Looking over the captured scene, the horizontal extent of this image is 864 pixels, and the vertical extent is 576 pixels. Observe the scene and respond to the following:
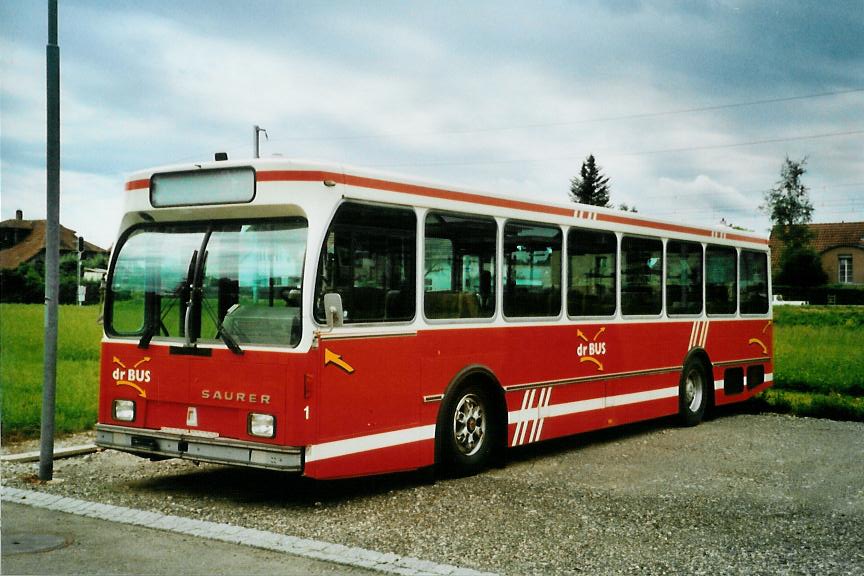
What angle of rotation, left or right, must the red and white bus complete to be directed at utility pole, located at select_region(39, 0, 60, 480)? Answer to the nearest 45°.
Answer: approximately 45° to its right

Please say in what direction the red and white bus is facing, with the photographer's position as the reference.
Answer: facing the viewer and to the left of the viewer
